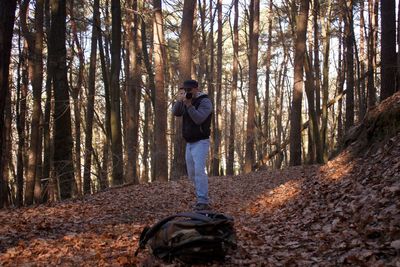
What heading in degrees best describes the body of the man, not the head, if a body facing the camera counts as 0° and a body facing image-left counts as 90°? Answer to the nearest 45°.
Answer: approximately 45°

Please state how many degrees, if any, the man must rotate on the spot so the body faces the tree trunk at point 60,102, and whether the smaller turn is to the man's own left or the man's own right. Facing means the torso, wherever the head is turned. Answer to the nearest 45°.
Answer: approximately 90° to the man's own right

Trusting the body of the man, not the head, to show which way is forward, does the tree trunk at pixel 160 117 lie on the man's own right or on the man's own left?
on the man's own right

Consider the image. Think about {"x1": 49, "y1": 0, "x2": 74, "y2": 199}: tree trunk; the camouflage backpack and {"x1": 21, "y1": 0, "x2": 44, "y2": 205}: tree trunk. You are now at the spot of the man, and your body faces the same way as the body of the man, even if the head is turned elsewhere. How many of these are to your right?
2

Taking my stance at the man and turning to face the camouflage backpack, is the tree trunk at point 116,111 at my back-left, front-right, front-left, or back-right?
back-right

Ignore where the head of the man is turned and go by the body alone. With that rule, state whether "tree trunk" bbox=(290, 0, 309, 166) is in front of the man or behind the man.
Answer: behind
